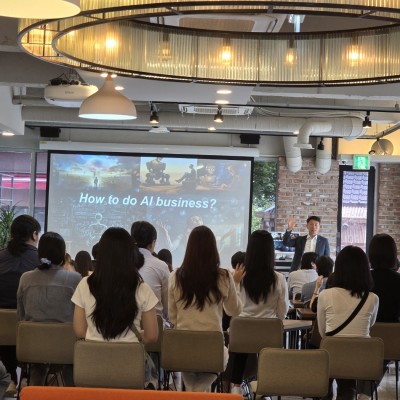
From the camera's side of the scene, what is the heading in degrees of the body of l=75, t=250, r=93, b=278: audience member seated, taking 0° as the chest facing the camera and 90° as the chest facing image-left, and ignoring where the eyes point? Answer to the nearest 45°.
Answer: approximately 180°

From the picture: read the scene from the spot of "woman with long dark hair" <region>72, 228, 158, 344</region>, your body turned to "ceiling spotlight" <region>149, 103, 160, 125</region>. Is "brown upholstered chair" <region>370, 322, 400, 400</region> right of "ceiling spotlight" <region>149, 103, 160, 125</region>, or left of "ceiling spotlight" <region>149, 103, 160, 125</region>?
right

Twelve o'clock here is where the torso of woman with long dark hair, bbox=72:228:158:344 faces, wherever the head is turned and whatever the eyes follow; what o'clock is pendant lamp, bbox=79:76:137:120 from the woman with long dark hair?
The pendant lamp is roughly at 12 o'clock from the woman with long dark hair.

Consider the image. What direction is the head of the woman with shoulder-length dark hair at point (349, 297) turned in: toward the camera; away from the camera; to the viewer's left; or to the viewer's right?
away from the camera

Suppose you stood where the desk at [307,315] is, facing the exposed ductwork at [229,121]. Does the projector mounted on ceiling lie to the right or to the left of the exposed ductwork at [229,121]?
left

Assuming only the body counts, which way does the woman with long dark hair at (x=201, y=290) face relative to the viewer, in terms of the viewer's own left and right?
facing away from the viewer

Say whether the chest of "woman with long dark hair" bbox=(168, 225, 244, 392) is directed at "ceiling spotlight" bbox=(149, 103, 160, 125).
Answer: yes

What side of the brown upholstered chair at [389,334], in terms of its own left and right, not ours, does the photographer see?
back

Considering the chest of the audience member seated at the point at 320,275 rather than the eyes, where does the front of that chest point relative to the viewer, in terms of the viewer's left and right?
facing away from the viewer

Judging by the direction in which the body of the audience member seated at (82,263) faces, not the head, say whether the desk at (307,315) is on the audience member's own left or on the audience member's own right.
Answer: on the audience member's own right

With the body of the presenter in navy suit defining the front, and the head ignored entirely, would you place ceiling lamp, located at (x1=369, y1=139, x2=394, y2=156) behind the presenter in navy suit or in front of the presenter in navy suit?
behind

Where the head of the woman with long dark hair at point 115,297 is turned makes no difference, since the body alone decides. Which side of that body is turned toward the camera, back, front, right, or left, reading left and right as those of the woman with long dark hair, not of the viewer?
back

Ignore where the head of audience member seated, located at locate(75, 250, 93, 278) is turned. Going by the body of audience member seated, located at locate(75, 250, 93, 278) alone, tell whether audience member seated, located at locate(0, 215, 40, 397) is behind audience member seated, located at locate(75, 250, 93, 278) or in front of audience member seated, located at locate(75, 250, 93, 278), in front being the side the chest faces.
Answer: behind

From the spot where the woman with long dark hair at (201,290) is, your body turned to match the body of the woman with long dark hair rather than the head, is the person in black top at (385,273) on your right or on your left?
on your right

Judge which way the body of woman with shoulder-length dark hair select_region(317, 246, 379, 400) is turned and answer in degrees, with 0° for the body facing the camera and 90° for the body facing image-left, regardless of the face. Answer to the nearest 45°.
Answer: approximately 180°
